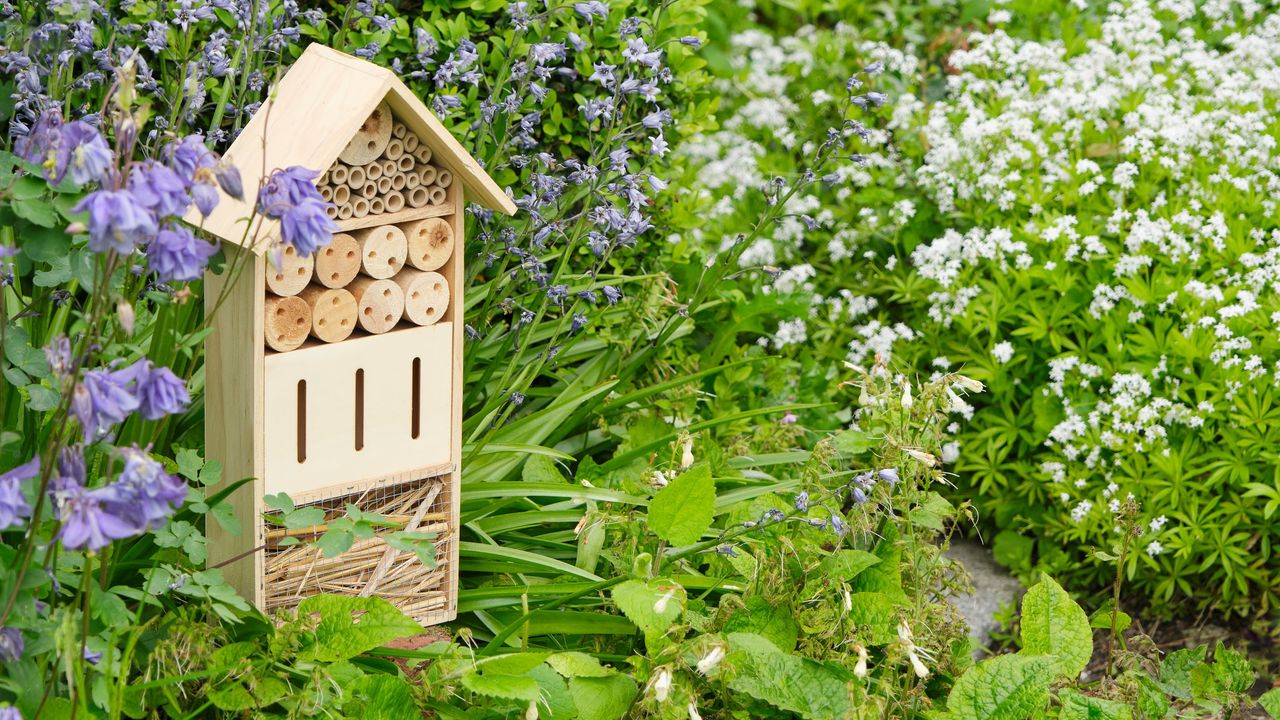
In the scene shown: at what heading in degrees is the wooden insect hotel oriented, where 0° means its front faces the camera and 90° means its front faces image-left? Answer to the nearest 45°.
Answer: approximately 315°
